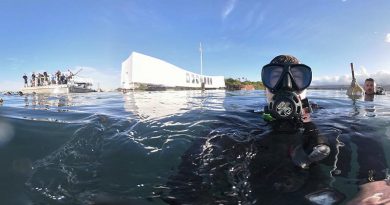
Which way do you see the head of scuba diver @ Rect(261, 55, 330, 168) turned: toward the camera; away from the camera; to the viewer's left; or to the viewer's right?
toward the camera

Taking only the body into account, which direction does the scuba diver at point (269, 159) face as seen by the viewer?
toward the camera

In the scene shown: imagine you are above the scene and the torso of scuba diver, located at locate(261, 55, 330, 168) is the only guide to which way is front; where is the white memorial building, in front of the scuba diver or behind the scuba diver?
behind

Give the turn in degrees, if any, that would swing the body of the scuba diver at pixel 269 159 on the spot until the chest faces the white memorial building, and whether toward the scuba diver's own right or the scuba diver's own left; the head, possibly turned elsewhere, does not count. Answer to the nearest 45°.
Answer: approximately 180°

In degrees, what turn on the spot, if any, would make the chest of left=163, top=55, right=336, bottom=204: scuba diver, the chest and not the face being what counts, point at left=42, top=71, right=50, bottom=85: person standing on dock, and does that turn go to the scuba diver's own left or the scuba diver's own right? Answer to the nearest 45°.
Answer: approximately 135° to the scuba diver's own right

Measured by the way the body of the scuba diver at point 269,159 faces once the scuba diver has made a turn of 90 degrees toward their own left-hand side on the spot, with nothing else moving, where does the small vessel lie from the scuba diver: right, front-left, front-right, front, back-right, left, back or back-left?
back-left

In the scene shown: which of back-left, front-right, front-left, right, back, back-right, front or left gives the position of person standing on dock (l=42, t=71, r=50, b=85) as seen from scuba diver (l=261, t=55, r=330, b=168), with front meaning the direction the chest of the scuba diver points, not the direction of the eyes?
back-right

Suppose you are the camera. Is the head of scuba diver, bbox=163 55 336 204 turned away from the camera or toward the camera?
toward the camera

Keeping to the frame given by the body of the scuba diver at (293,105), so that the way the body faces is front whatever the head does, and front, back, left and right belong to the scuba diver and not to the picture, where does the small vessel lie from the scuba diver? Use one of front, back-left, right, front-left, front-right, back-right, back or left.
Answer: back-right
